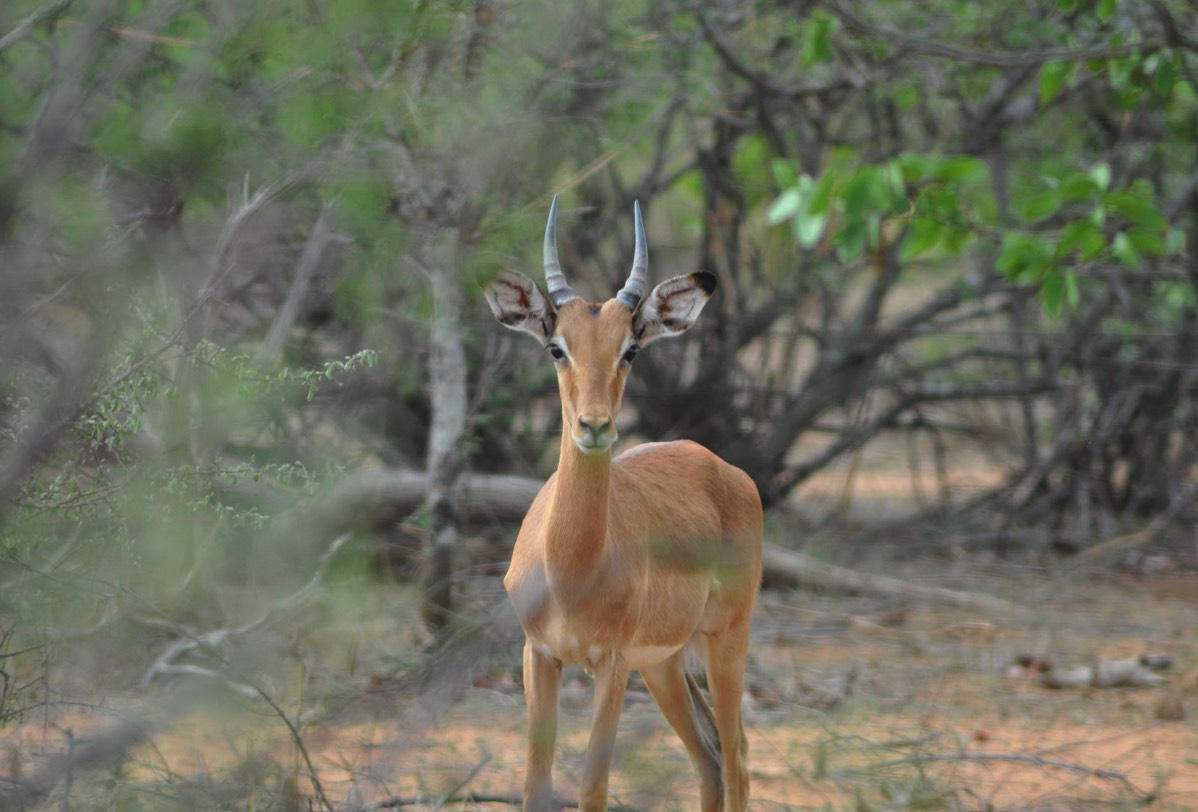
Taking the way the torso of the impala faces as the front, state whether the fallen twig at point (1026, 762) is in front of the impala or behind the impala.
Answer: behind

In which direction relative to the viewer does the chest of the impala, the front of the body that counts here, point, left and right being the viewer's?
facing the viewer and to the left of the viewer

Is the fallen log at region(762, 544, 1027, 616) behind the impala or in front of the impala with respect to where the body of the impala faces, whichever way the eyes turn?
behind

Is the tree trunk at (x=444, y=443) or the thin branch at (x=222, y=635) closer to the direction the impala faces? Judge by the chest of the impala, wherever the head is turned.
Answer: the thin branch

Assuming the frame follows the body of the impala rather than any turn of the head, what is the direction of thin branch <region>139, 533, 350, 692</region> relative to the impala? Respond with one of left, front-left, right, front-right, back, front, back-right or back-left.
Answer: right

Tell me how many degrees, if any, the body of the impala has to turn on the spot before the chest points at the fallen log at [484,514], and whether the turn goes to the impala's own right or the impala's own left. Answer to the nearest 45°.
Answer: approximately 135° to the impala's own right

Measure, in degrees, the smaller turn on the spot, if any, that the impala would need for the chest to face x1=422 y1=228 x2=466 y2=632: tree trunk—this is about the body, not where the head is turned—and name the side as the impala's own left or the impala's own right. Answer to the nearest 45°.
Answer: approximately 135° to the impala's own right
